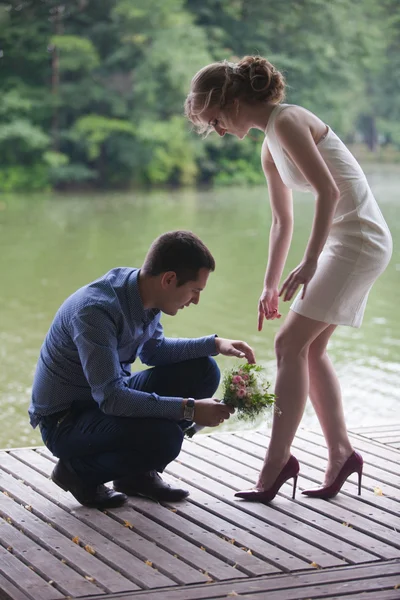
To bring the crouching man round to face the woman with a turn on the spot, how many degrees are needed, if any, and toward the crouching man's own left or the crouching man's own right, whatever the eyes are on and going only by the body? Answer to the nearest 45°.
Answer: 0° — they already face them

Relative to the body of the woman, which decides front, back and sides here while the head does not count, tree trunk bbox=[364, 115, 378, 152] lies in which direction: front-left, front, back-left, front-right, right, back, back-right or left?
right

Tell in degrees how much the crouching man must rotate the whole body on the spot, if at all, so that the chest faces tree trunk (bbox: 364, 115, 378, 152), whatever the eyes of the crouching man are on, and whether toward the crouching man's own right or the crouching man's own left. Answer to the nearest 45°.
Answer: approximately 90° to the crouching man's own left

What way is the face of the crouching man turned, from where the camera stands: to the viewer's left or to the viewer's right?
to the viewer's right

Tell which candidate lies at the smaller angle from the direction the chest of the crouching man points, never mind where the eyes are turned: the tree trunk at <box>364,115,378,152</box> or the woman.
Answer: the woman

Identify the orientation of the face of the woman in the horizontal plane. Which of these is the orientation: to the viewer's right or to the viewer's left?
to the viewer's left

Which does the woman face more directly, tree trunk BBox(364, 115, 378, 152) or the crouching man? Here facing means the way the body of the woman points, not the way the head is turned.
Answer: the crouching man

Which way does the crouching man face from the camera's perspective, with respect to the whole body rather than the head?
to the viewer's right

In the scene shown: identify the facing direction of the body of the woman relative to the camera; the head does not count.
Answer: to the viewer's left

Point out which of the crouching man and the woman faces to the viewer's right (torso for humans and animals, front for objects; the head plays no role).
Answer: the crouching man

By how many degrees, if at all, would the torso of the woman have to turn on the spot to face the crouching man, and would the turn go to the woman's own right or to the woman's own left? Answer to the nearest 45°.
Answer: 0° — they already face them

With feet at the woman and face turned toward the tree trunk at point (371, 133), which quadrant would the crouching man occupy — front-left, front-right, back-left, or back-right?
back-left

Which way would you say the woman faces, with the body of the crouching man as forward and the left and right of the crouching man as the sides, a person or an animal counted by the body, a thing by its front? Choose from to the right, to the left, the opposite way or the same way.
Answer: the opposite way

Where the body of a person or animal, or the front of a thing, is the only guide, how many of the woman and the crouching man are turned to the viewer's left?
1
